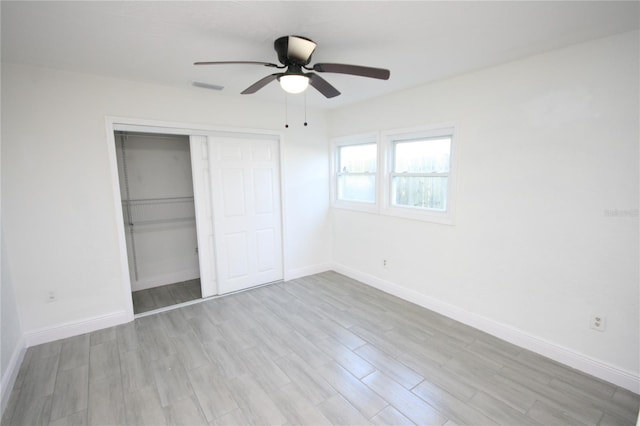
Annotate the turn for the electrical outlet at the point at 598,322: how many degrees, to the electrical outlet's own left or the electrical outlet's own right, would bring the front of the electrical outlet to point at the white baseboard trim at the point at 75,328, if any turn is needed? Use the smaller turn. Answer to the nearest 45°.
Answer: approximately 45° to the electrical outlet's own right

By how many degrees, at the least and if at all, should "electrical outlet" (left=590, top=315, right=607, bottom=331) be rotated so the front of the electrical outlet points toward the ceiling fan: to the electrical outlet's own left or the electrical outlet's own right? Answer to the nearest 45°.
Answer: approximately 45° to the electrical outlet's own right

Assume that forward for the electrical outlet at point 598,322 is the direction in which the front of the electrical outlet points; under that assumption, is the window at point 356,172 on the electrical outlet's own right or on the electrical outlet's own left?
on the electrical outlet's own right

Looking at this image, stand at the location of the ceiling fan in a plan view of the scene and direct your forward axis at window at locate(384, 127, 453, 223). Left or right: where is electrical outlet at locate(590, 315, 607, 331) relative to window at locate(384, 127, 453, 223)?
right

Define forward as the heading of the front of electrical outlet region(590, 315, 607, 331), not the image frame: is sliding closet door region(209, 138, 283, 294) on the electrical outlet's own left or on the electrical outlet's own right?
on the electrical outlet's own right

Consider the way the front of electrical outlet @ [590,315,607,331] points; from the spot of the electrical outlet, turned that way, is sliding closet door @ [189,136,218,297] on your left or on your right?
on your right

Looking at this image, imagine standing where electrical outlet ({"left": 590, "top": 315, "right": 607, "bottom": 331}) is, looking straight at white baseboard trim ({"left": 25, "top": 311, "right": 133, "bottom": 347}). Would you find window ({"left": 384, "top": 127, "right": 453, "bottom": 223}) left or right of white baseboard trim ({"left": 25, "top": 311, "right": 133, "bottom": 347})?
right
